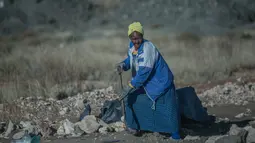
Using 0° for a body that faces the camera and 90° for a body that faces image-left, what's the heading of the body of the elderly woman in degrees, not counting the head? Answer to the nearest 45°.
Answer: approximately 45°

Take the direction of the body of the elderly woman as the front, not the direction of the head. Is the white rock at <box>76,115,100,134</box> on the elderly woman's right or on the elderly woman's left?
on the elderly woman's right

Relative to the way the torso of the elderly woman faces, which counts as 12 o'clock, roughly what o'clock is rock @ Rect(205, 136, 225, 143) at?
The rock is roughly at 7 o'clock from the elderly woman.

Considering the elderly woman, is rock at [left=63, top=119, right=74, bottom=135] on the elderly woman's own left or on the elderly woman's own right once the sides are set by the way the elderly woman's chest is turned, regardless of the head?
on the elderly woman's own right

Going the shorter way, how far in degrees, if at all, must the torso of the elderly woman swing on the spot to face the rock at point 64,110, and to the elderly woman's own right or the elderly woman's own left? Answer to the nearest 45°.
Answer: approximately 90° to the elderly woman's own right

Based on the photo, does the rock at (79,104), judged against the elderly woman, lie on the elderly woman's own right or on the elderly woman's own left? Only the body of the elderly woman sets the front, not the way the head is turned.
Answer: on the elderly woman's own right
